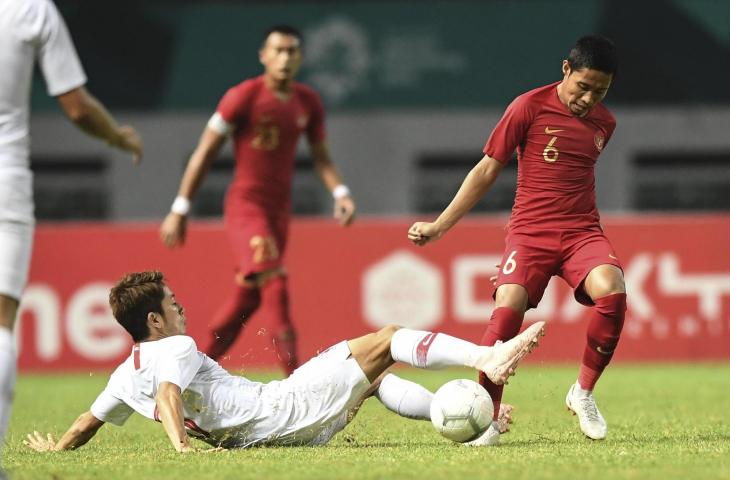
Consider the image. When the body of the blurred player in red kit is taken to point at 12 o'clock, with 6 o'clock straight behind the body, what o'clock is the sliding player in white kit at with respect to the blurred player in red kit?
The sliding player in white kit is roughly at 12 o'clock from the blurred player in red kit.

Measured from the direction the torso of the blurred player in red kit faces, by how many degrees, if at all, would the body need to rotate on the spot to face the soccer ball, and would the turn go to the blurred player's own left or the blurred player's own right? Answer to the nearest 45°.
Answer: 0° — they already face it

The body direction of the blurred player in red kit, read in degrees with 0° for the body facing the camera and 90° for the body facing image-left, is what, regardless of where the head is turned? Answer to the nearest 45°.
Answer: approximately 0°

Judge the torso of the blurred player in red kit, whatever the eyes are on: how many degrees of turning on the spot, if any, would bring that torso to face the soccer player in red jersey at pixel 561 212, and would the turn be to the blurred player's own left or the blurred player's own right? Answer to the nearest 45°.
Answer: approximately 45° to the blurred player's own left

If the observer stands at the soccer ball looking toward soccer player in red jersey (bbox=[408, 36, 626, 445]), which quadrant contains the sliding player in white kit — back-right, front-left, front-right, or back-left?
back-left
